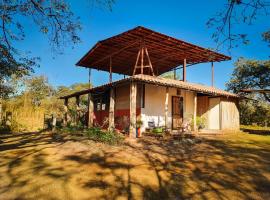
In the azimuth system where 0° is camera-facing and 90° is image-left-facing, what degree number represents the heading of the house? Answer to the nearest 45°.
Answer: approximately 315°

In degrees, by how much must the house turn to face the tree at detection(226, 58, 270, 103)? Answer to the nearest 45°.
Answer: approximately 90° to its left

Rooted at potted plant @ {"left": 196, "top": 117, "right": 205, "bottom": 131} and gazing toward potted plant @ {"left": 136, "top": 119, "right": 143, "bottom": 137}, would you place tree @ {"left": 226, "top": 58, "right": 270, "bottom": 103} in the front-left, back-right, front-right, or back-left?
back-right
